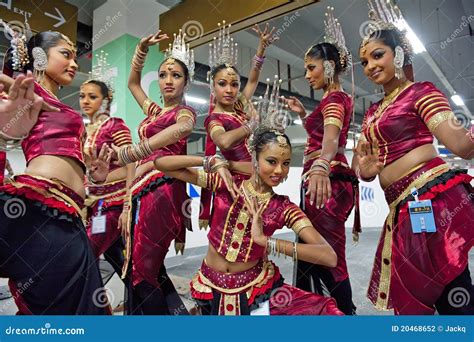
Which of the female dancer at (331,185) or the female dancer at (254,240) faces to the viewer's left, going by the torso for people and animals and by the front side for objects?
the female dancer at (331,185)

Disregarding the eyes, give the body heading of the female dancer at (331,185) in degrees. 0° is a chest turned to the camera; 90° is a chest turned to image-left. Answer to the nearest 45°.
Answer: approximately 90°

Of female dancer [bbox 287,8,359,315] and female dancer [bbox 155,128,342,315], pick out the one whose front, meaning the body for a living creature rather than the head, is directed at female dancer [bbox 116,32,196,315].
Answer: female dancer [bbox 287,8,359,315]

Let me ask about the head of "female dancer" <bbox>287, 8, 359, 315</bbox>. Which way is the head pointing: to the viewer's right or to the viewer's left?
to the viewer's left

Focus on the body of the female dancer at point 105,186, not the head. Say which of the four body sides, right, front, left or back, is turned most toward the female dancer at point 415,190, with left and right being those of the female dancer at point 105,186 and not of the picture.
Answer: left

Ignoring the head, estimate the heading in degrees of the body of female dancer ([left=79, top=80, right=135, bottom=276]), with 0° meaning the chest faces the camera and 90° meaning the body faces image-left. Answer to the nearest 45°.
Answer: approximately 45°

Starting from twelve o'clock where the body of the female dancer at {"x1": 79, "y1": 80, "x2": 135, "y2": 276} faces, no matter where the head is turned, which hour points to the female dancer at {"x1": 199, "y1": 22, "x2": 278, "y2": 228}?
the female dancer at {"x1": 199, "y1": 22, "x2": 278, "y2": 228} is roughly at 9 o'clock from the female dancer at {"x1": 79, "y1": 80, "x2": 135, "y2": 276}.

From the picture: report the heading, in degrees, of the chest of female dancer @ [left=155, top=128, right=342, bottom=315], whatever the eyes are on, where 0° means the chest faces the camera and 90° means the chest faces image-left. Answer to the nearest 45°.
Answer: approximately 0°
